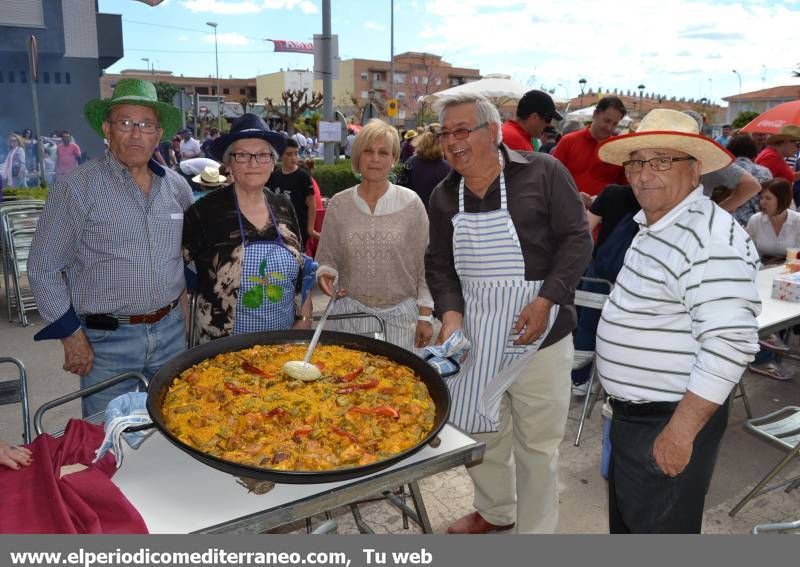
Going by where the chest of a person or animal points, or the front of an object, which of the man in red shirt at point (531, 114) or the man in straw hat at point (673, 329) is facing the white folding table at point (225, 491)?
the man in straw hat

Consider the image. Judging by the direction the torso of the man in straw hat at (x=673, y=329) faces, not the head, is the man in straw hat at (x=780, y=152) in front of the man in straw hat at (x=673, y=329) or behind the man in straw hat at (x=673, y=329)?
behind

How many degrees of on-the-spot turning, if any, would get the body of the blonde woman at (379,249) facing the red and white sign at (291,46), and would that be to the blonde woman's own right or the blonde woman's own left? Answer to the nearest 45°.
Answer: approximately 180°

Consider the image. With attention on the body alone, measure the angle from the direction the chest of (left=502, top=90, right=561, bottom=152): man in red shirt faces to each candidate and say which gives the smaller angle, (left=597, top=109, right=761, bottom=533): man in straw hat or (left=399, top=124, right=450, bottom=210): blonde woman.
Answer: the man in straw hat

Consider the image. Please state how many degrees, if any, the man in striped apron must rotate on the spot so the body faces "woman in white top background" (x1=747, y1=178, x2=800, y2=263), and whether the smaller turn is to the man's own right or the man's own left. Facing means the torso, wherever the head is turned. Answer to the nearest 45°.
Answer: approximately 180°

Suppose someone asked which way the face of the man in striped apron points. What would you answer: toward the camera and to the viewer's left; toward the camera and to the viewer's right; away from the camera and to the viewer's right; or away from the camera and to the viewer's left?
toward the camera and to the viewer's left

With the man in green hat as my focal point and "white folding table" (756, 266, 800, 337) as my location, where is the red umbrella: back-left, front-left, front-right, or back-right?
back-right

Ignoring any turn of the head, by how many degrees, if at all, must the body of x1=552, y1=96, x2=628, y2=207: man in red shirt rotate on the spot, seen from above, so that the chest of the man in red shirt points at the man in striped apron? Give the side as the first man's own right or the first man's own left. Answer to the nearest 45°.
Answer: approximately 45° to the first man's own right
